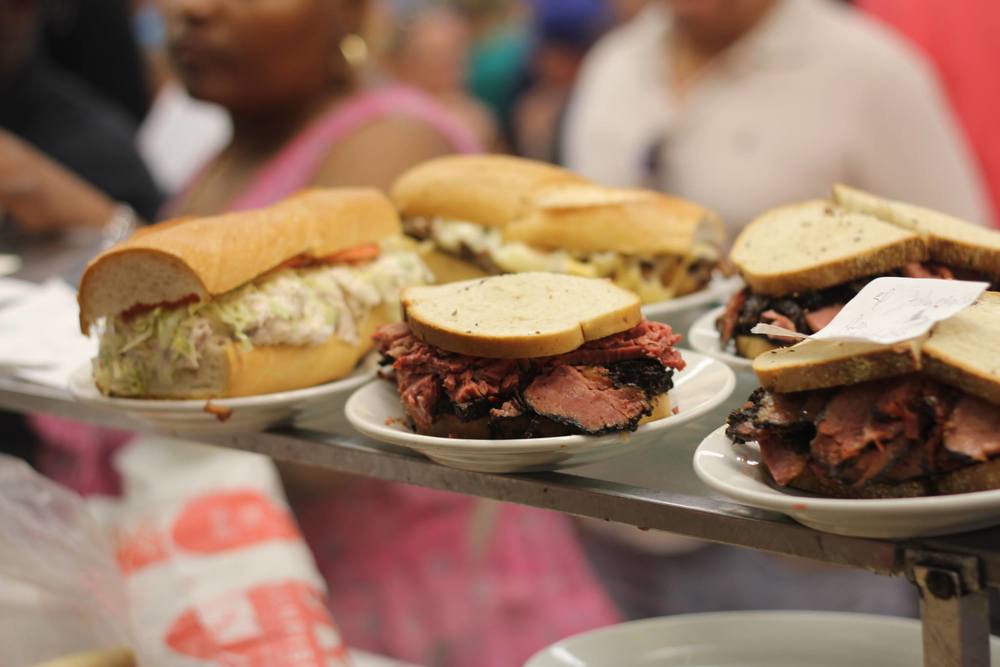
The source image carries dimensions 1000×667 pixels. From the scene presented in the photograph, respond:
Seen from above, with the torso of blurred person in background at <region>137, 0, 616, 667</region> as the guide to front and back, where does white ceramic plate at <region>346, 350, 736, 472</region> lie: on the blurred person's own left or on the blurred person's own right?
on the blurred person's own left

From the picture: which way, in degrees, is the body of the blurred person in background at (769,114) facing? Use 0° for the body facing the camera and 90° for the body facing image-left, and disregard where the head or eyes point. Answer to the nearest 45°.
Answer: approximately 45°

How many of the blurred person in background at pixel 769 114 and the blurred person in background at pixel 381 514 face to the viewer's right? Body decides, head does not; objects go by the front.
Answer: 0

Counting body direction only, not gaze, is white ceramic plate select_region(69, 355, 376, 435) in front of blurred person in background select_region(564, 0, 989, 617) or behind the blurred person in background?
in front

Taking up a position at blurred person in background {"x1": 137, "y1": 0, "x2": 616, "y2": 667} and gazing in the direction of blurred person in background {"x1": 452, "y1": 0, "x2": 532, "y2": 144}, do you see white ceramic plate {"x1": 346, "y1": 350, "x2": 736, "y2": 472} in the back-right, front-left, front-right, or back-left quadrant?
back-right

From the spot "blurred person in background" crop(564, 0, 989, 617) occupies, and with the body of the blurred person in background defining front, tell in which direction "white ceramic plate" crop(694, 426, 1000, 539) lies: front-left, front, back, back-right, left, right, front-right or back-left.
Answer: front-left

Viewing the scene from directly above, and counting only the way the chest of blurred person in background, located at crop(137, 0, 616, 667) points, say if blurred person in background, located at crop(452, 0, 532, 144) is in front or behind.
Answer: behind

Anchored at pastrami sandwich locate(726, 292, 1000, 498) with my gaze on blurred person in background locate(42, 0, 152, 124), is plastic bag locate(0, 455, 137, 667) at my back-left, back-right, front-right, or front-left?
front-left

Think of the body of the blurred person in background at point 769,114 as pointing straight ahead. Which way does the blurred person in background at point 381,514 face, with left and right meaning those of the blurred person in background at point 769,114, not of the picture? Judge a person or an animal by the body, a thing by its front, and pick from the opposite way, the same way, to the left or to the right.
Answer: the same way

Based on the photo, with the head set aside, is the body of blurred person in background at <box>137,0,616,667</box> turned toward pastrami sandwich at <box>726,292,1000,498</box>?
no

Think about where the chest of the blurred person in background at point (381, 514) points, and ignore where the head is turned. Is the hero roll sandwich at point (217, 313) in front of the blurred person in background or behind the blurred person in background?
in front

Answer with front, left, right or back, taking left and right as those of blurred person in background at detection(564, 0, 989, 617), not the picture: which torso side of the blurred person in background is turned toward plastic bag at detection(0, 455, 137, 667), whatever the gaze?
front

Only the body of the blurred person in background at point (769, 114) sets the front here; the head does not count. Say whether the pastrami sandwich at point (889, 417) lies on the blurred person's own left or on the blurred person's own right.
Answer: on the blurred person's own left

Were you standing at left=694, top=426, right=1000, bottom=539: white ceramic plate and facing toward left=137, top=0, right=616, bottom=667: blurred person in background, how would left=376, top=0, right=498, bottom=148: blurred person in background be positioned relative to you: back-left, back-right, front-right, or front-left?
front-right

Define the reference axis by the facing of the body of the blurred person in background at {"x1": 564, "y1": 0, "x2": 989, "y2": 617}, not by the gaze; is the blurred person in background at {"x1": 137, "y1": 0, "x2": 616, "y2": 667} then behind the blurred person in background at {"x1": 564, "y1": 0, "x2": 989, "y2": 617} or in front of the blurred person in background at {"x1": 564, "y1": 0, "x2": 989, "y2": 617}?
in front
